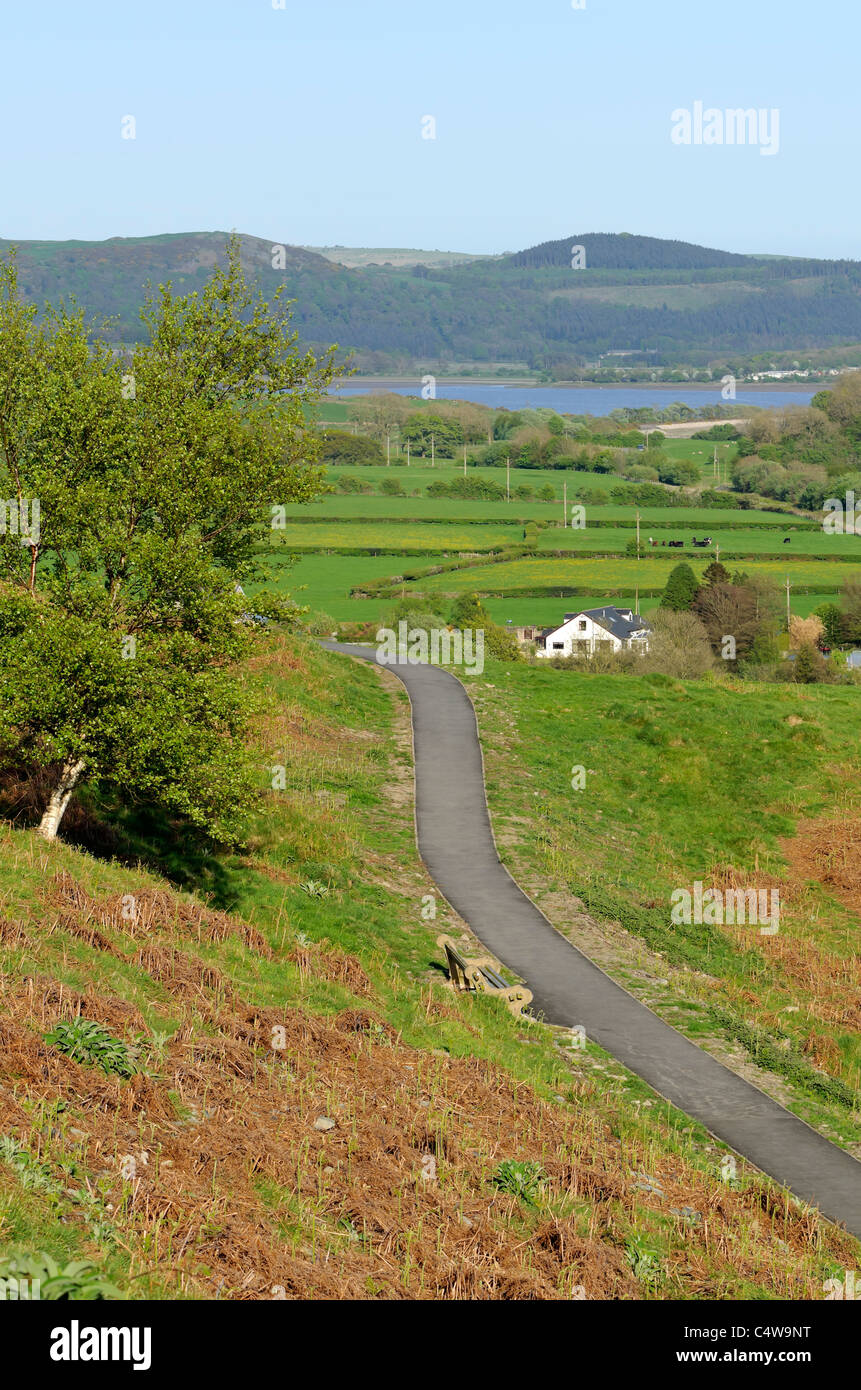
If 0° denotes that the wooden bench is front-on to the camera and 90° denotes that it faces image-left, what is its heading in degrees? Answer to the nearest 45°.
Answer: approximately 225°

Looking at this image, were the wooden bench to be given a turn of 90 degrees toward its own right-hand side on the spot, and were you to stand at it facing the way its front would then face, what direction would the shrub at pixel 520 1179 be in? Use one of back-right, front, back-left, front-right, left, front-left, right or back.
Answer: front-right

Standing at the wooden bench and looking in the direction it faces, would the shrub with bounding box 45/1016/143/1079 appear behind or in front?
behind

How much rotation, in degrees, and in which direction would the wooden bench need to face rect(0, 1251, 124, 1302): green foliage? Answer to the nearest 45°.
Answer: approximately 135° to its right
